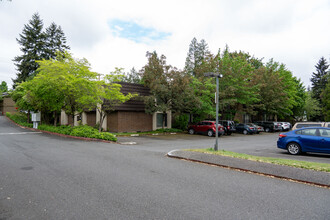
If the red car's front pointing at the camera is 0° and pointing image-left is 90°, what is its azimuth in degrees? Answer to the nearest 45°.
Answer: approximately 135°

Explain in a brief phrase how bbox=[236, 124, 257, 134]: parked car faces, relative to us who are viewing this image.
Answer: facing away from the viewer and to the left of the viewer

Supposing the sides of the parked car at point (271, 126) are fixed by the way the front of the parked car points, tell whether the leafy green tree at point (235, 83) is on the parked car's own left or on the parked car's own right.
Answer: on the parked car's own left

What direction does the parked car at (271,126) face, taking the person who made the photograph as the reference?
facing away from the viewer and to the left of the viewer

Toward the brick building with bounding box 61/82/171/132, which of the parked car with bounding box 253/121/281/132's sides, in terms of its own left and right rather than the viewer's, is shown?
left
